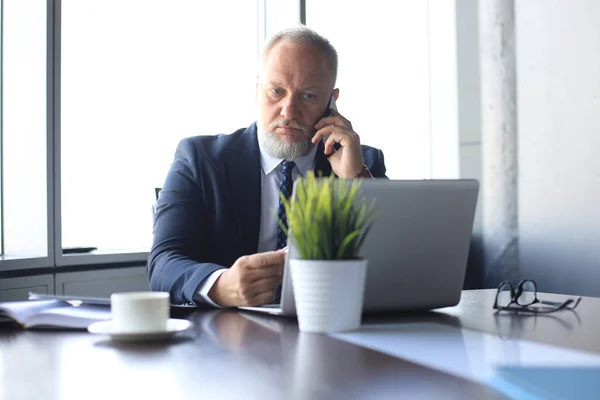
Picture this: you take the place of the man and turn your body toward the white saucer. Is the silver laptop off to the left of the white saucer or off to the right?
left

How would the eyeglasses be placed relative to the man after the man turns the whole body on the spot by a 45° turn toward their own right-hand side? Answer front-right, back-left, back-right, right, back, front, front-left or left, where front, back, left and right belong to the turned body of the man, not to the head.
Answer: left

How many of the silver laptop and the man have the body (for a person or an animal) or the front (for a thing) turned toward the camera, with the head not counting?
1

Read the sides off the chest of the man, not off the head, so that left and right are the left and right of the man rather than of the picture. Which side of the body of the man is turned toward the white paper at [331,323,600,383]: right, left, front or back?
front

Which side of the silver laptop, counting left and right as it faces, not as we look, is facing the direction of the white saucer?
left

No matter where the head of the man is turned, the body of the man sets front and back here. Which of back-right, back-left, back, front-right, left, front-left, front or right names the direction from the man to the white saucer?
front

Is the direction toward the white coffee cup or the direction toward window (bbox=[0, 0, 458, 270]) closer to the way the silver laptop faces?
the window

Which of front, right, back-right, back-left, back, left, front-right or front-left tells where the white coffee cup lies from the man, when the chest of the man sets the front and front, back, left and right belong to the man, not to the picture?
front

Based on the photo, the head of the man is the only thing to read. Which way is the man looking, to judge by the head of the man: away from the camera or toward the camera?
toward the camera

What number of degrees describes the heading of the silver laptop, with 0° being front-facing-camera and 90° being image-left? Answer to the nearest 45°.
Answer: approximately 135°

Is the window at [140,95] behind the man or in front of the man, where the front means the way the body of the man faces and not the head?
behind

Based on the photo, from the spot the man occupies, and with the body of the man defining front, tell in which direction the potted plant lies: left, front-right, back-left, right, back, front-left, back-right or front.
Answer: front

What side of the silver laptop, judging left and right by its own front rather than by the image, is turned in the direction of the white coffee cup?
left

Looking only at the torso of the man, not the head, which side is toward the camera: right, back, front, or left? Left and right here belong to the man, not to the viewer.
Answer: front

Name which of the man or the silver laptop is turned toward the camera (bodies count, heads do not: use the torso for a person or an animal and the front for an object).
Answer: the man
